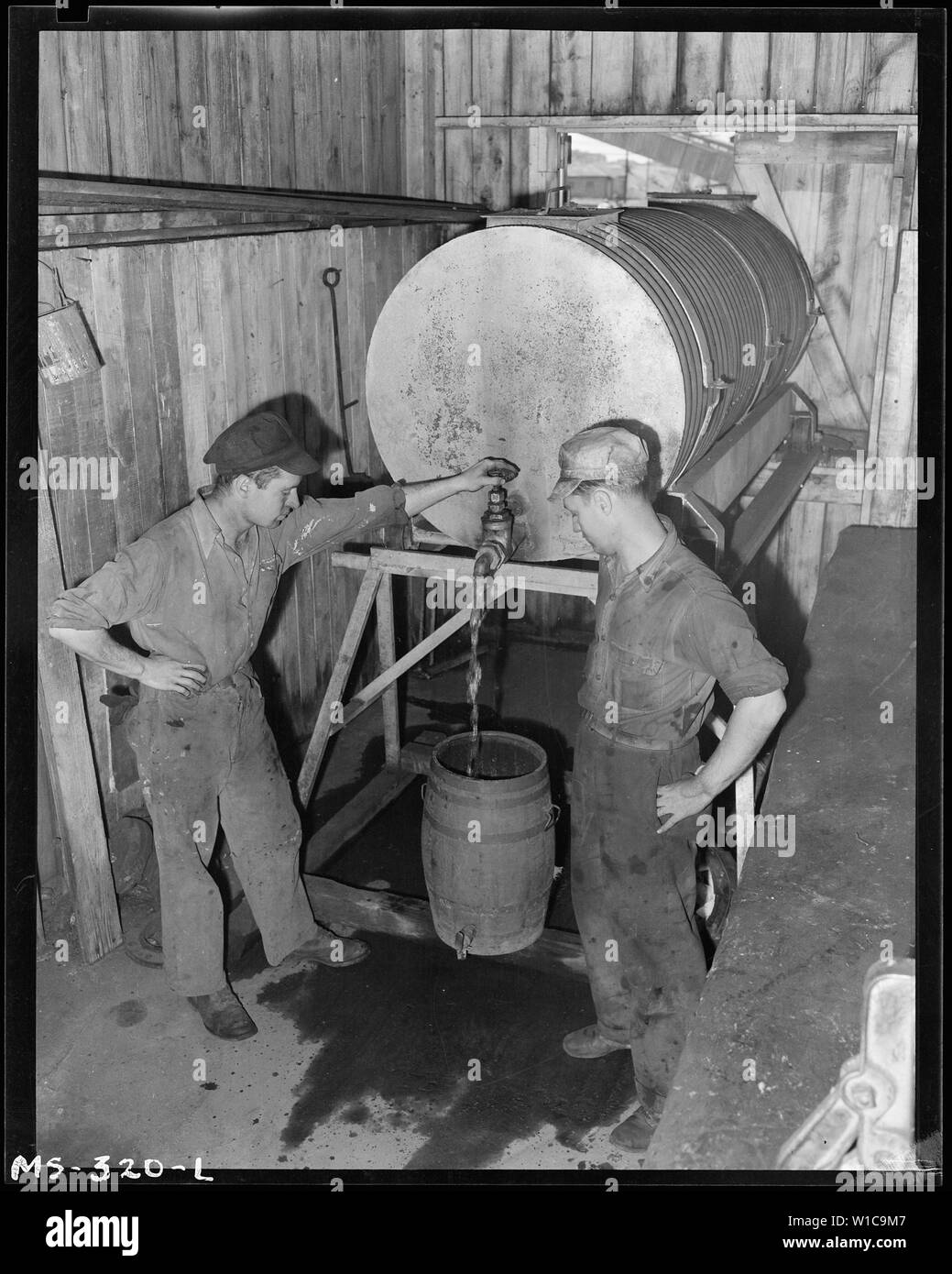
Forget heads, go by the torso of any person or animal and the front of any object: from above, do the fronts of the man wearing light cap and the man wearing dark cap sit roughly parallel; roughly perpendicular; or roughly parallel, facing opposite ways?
roughly perpendicular

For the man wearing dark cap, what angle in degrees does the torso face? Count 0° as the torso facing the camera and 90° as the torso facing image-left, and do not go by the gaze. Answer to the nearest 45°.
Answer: approximately 315°

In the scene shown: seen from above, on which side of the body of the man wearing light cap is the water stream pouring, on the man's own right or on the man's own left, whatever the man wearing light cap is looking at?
on the man's own right

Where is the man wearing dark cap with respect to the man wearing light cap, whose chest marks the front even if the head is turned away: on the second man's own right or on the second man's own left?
on the second man's own right

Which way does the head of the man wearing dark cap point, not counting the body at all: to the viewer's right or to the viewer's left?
to the viewer's right

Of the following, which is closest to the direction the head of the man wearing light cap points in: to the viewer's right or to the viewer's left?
to the viewer's left

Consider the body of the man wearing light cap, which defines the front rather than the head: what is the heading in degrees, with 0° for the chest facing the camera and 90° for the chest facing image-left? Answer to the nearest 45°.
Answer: approximately 45°
